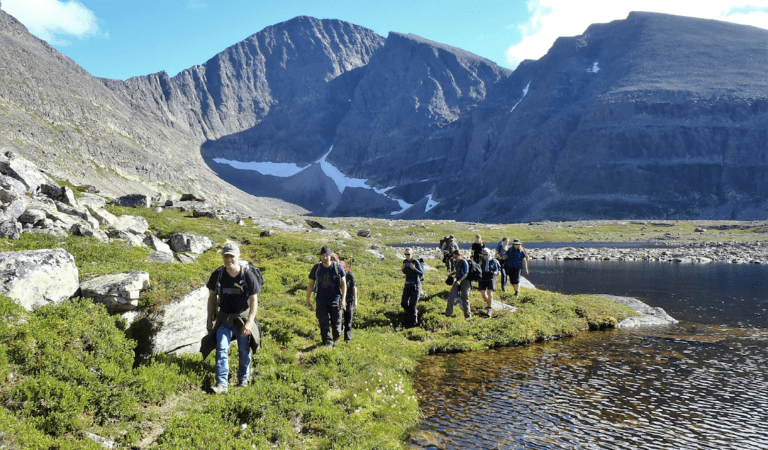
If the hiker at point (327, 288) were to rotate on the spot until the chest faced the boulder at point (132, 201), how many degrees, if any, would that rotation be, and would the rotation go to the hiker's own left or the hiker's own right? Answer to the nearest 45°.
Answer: approximately 135° to the hiker's own right

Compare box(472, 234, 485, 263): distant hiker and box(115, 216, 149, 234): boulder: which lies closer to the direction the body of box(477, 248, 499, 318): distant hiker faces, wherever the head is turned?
the boulder

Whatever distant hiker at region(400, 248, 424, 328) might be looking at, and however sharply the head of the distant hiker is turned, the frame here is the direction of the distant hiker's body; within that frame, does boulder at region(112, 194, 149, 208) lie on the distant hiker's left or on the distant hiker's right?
on the distant hiker's right

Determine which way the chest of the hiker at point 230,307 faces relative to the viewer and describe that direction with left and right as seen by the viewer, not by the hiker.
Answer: facing the viewer

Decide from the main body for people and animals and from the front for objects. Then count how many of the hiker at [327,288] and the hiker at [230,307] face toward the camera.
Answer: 2

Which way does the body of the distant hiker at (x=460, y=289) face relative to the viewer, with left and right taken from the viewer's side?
facing the viewer and to the left of the viewer

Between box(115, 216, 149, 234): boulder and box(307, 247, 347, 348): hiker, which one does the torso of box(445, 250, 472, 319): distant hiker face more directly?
the hiker

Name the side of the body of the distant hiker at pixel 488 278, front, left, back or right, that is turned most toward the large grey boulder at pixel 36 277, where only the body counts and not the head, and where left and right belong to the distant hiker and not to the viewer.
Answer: front

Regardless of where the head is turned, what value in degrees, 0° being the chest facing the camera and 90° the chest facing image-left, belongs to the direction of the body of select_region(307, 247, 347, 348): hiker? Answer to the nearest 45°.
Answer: approximately 0°

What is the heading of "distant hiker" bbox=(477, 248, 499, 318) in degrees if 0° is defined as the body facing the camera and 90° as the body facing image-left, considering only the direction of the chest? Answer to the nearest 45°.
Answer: approximately 45°

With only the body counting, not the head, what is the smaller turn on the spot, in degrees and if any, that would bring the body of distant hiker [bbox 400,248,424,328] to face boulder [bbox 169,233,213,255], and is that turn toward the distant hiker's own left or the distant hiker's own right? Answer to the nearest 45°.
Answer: approximately 90° to the distant hiker's own right

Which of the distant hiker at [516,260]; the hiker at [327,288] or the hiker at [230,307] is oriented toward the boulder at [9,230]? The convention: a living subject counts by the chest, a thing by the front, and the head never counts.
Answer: the distant hiker

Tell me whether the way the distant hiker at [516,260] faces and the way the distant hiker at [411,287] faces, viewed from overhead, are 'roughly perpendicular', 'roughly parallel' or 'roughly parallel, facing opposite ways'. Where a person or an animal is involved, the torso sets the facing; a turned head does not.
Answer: roughly parallel
